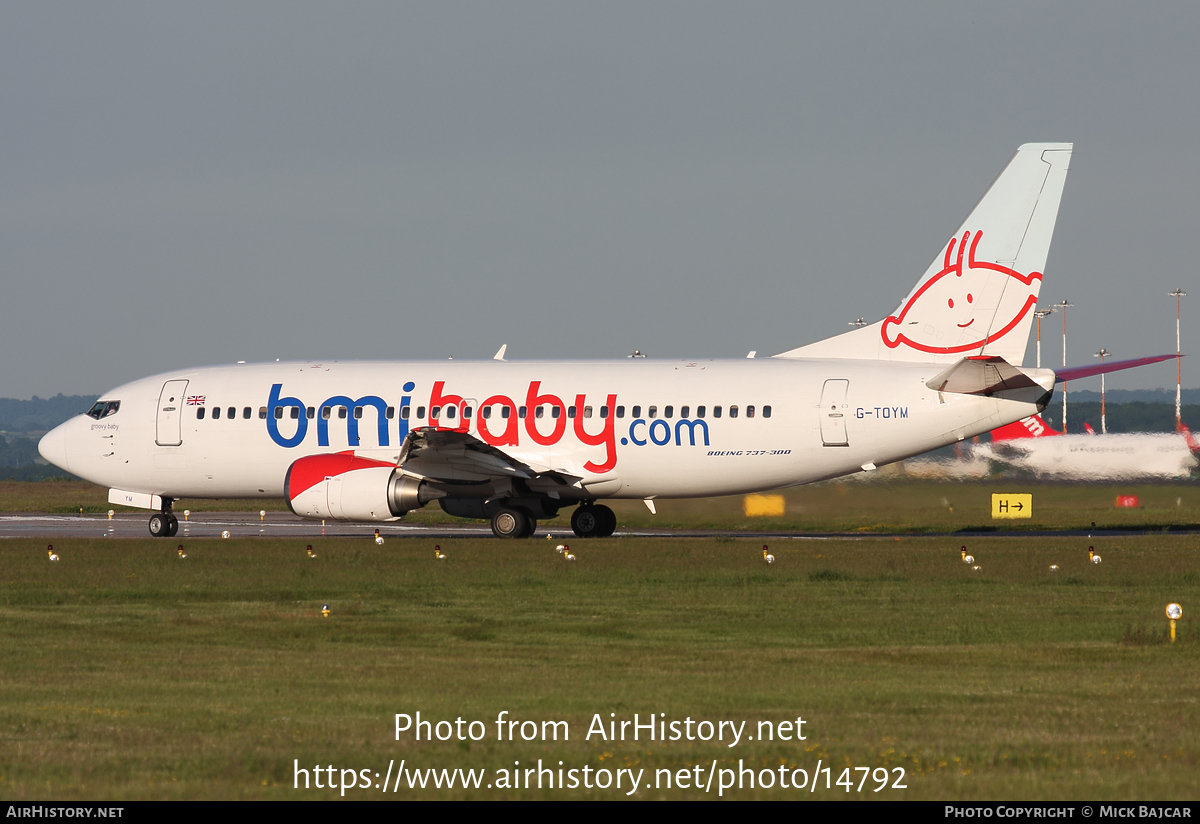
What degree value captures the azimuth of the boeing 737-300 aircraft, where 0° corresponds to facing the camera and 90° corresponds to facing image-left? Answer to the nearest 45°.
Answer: approximately 90°

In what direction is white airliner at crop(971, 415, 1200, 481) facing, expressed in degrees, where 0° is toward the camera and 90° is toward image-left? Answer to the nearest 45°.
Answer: approximately 270°

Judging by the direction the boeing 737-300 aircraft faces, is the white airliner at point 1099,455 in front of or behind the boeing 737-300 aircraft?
behind

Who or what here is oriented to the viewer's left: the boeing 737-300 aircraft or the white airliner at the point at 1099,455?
the boeing 737-300 aircraft

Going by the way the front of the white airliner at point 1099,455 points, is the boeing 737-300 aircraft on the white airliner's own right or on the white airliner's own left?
on the white airliner's own right

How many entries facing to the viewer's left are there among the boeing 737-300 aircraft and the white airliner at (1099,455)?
1

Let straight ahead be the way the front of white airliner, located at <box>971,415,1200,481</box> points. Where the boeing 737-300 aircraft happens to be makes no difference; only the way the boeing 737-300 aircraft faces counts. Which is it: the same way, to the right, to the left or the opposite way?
the opposite way
